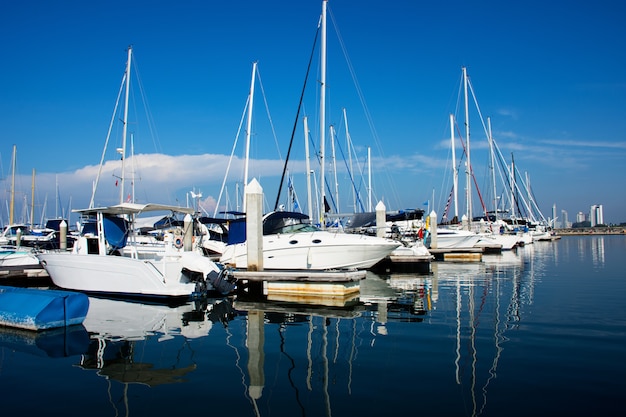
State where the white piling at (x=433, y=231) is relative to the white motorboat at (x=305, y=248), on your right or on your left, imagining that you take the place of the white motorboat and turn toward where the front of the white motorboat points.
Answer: on your left

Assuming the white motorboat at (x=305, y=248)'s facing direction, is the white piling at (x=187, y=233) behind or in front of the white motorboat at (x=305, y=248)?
behind

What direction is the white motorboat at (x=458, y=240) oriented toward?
to the viewer's right

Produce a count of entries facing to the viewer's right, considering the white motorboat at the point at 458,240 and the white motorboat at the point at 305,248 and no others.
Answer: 2

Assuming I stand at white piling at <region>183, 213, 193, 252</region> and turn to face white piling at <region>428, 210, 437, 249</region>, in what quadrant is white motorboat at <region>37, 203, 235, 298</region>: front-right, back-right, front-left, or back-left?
back-right

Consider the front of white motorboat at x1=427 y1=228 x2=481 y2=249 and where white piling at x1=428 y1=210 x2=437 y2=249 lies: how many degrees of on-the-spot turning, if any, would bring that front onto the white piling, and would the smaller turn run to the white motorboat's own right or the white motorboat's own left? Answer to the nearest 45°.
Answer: approximately 135° to the white motorboat's own right

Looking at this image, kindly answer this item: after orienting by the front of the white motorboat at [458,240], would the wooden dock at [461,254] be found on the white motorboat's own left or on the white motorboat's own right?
on the white motorboat's own right

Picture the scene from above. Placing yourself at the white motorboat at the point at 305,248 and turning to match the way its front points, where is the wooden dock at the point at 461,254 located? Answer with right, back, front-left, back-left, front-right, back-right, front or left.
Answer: front-left

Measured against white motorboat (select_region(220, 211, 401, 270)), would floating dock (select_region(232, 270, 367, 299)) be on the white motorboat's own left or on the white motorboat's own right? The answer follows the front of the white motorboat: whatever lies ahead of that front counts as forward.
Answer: on the white motorboat's own right

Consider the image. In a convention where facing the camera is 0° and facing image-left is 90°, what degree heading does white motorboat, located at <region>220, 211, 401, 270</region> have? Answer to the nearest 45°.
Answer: approximately 270°
